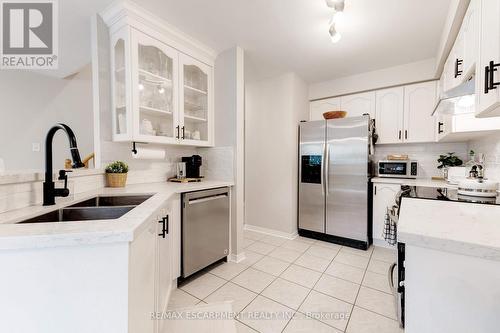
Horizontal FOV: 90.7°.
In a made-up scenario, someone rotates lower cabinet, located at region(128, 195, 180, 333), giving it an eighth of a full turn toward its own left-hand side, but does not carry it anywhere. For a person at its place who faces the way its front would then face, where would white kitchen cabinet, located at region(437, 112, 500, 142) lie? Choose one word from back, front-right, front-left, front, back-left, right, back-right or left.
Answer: front-right

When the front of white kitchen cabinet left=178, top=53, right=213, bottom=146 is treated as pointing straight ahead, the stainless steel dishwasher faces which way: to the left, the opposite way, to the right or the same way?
the same way

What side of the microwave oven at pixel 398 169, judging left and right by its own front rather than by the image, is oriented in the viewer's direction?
front

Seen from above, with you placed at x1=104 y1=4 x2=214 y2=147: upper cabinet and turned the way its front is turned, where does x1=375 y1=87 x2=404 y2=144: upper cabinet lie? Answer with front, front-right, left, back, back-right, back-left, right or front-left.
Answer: front-left

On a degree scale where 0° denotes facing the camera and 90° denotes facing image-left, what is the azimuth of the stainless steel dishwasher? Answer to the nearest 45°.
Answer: approximately 315°

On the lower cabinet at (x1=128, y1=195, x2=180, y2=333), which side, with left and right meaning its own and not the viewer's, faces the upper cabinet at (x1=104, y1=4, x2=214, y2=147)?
left

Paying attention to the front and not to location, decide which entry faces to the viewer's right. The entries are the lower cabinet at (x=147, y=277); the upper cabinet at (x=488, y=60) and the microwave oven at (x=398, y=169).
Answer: the lower cabinet

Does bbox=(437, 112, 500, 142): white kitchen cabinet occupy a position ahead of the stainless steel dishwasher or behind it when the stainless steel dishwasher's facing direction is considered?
ahead

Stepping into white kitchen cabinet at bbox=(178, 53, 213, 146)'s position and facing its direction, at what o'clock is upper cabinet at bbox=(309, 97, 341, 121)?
The upper cabinet is roughly at 10 o'clock from the white kitchen cabinet.

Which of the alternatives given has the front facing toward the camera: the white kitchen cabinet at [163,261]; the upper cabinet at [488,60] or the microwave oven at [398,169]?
the microwave oven

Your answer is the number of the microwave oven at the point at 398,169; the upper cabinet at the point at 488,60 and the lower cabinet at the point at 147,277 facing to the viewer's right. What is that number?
1

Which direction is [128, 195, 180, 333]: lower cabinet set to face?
to the viewer's right

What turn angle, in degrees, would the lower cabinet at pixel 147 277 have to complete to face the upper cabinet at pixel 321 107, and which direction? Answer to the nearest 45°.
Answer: approximately 45° to its left

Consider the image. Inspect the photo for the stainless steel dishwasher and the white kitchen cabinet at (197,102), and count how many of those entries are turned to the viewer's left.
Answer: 0

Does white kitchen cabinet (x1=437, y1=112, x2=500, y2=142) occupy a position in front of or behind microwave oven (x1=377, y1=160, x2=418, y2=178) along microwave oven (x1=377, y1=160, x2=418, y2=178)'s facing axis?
in front
